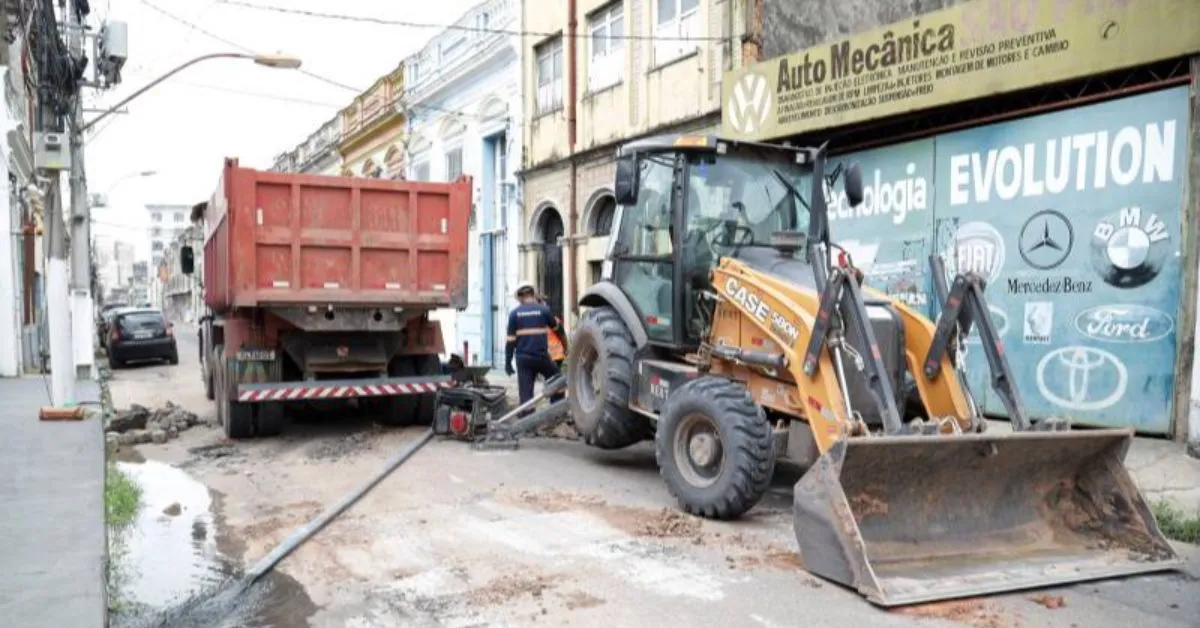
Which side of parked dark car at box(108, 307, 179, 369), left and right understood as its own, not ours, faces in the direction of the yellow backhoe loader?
back

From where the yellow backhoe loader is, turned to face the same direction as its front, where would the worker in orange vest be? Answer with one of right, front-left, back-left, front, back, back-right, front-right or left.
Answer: back

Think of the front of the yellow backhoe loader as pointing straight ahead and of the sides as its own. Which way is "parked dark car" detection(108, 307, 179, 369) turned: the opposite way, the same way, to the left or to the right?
the opposite way

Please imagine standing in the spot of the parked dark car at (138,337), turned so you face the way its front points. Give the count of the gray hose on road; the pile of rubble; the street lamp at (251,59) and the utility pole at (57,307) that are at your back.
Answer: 4

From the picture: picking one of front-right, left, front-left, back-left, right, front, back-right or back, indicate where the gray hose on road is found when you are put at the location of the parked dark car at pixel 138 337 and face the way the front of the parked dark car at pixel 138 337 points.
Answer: back

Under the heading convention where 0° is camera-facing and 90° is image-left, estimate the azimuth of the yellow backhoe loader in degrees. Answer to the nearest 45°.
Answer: approximately 315°

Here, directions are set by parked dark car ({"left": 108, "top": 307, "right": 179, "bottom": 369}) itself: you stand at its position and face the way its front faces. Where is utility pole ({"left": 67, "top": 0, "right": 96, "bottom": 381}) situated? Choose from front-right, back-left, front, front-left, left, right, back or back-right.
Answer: back

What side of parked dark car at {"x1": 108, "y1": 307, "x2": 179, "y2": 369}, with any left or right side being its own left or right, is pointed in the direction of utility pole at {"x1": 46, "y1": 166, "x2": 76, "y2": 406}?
back

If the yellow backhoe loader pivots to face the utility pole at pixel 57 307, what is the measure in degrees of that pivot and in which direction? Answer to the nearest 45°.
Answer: approximately 135° to its right

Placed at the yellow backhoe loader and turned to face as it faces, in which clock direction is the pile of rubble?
The pile of rubble is roughly at 5 o'clock from the yellow backhoe loader.

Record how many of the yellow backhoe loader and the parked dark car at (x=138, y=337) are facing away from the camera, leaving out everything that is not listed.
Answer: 1

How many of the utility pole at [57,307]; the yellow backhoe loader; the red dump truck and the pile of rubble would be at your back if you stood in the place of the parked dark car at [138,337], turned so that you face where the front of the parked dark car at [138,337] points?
4

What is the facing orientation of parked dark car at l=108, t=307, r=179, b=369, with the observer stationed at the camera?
facing away from the viewer

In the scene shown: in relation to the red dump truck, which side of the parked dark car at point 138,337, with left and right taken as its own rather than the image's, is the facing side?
back
